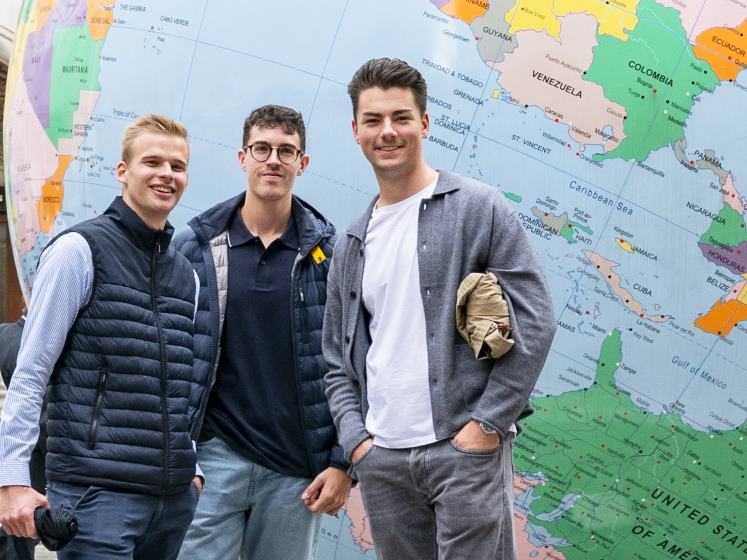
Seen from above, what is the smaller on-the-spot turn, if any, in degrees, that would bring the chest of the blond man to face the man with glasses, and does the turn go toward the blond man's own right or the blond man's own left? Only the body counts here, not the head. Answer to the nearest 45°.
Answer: approximately 90° to the blond man's own left

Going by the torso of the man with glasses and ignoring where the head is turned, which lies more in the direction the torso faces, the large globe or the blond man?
the blond man

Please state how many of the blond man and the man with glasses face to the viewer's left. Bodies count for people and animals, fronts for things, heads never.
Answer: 0

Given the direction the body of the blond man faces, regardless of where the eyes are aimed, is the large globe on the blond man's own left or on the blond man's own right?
on the blond man's own left

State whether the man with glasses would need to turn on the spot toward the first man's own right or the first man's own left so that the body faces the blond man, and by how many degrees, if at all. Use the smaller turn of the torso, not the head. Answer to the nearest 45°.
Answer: approximately 45° to the first man's own right

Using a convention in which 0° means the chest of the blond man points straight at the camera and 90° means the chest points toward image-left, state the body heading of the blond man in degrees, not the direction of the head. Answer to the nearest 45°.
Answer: approximately 315°

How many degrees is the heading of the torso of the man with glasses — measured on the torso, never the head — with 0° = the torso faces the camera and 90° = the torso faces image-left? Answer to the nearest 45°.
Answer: approximately 0°

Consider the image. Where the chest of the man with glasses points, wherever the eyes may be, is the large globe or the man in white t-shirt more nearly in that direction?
the man in white t-shirt
